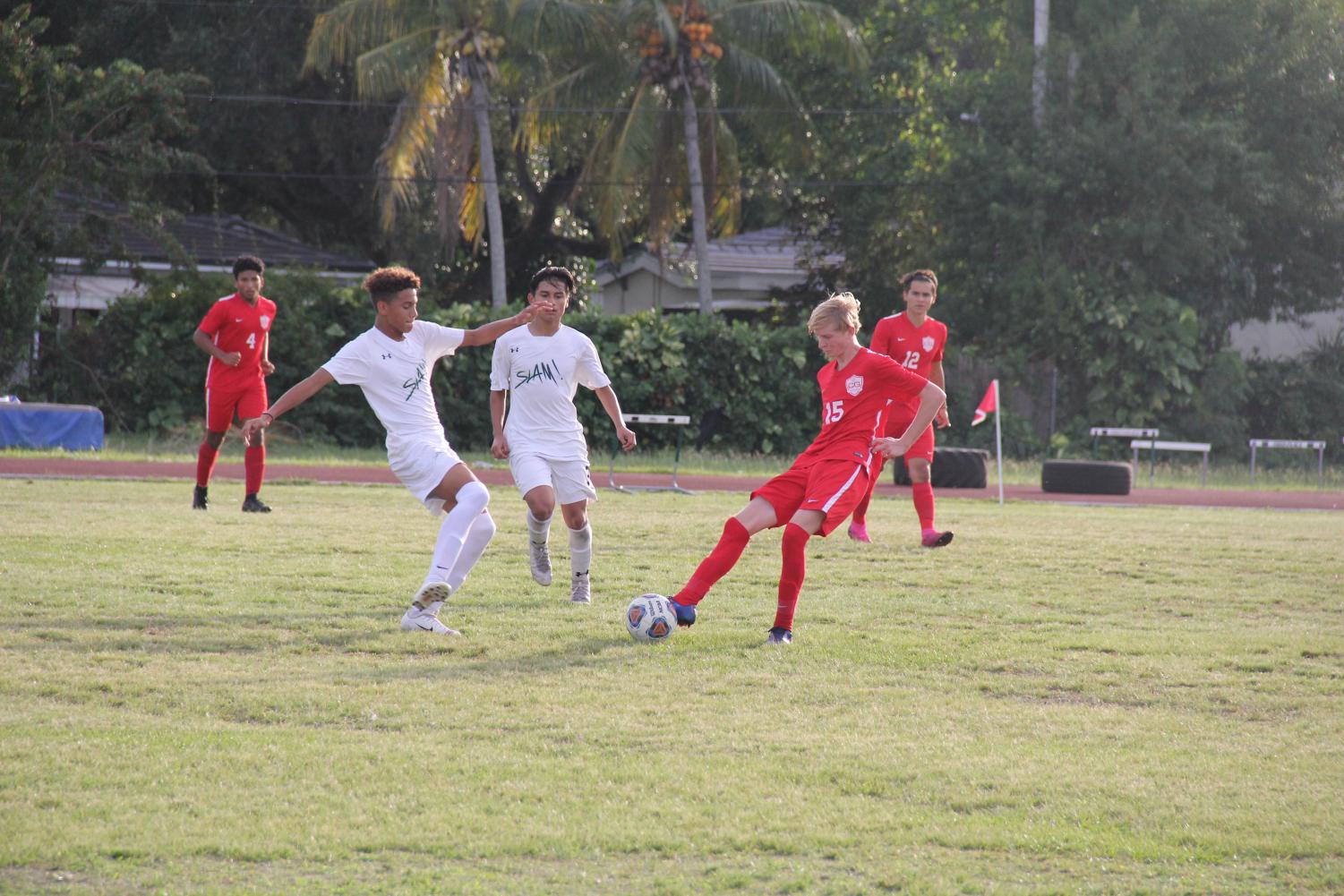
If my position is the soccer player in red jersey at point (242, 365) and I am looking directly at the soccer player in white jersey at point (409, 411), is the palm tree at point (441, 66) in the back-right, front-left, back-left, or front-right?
back-left

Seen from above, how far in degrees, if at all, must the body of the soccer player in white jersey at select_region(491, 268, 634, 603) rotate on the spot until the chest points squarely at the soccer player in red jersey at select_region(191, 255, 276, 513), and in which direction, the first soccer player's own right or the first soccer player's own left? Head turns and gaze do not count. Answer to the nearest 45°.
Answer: approximately 135° to the first soccer player's own right

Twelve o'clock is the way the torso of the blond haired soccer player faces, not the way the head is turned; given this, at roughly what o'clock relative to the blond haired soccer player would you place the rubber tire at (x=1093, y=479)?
The rubber tire is roughly at 5 o'clock from the blond haired soccer player.

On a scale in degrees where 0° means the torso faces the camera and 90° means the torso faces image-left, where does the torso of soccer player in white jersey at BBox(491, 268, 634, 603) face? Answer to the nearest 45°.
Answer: approximately 0°

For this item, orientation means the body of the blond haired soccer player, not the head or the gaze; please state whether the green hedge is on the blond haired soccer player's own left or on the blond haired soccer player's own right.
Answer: on the blond haired soccer player's own right
